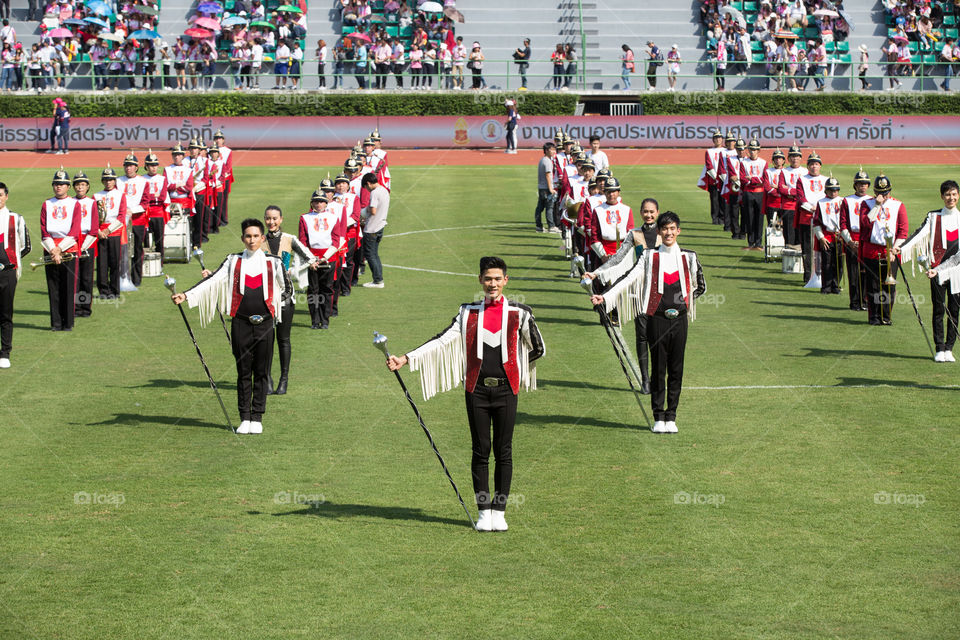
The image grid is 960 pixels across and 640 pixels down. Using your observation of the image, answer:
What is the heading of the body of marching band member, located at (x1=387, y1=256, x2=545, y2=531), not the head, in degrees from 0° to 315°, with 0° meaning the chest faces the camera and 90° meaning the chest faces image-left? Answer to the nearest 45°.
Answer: approximately 0°

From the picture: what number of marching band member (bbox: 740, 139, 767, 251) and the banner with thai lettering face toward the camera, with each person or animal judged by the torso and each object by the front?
2

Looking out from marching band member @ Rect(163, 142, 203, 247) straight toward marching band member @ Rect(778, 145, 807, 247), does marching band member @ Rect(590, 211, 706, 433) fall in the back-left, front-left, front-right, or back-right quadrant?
front-right

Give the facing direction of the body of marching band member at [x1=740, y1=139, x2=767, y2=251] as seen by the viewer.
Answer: toward the camera

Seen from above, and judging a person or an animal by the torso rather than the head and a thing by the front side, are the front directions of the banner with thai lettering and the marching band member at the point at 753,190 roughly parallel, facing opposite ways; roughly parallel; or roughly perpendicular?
roughly parallel

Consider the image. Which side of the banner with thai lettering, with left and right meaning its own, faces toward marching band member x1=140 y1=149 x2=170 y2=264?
front

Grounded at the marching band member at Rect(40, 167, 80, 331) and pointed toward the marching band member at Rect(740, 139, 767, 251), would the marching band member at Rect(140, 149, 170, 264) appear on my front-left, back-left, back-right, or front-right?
front-left

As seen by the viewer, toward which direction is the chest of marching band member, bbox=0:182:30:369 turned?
toward the camera

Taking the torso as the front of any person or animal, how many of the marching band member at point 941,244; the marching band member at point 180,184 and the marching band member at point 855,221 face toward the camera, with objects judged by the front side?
3

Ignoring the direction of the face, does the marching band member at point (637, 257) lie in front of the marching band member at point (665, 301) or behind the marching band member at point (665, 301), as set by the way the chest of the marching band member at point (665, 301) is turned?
behind

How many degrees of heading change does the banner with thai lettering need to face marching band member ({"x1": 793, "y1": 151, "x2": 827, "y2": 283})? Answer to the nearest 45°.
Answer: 0° — it already faces them

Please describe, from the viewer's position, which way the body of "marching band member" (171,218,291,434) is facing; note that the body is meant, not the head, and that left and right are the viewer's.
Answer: facing the viewer

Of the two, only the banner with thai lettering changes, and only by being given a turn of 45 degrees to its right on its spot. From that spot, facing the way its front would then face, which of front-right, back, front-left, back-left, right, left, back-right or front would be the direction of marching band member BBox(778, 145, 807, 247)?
front-left

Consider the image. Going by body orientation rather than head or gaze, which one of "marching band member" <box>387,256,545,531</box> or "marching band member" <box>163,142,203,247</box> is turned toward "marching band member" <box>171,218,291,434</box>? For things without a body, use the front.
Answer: "marching band member" <box>163,142,203,247</box>

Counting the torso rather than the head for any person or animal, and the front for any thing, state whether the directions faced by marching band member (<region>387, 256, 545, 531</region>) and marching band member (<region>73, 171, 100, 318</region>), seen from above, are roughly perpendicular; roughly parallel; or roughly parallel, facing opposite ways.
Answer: roughly parallel

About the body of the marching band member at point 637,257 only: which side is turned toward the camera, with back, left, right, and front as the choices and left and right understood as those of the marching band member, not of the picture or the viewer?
front
